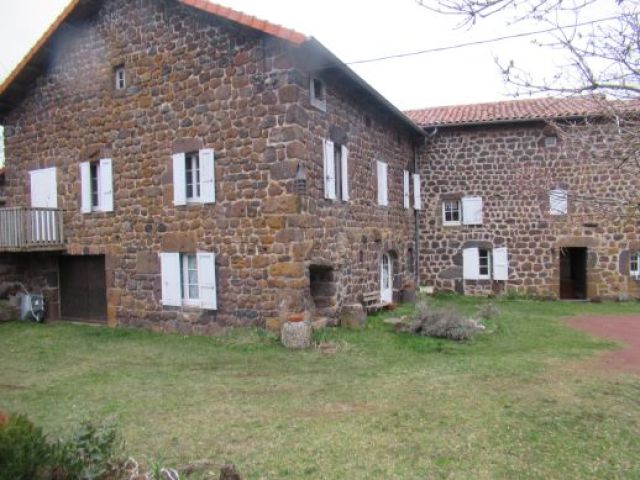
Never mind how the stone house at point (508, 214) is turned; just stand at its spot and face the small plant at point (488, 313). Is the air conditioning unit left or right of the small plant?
right

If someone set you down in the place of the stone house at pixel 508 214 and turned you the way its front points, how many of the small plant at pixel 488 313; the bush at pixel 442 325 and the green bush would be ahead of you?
3

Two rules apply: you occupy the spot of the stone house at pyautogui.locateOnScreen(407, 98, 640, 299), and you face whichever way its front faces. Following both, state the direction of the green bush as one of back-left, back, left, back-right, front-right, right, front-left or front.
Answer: front

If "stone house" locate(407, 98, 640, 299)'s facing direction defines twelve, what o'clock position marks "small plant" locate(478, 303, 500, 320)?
The small plant is roughly at 12 o'clock from the stone house.

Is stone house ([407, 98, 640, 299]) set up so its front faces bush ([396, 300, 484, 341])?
yes

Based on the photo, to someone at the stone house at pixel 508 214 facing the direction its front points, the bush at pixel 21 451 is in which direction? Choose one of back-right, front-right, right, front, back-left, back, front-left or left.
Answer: front

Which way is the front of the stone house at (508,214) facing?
toward the camera

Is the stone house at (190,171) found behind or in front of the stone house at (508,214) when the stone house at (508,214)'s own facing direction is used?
in front

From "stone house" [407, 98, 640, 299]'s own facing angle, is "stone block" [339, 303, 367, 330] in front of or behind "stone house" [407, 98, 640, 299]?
in front

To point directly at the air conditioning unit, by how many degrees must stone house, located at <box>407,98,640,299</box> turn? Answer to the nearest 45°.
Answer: approximately 45° to its right
